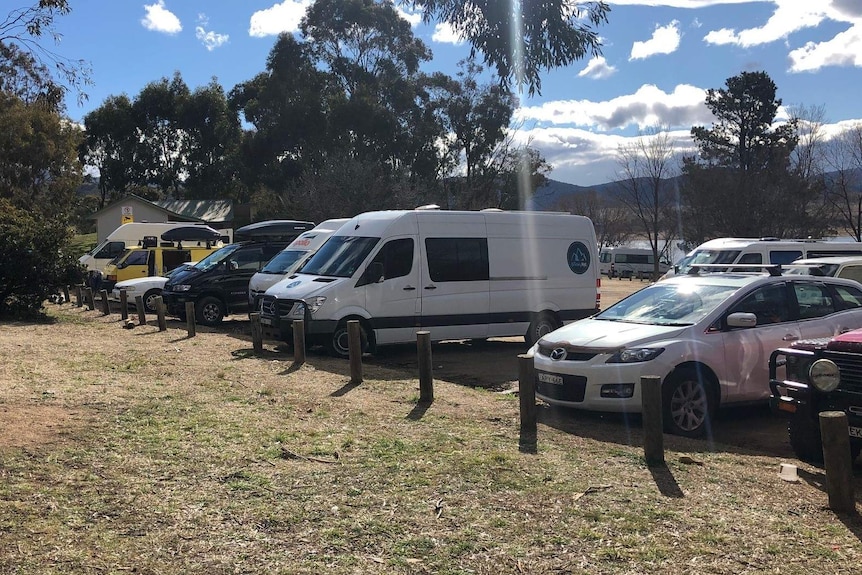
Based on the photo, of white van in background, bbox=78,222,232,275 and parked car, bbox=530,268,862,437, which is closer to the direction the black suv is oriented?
the parked car

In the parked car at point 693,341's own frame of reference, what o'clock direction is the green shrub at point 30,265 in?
The green shrub is roughly at 2 o'clock from the parked car.

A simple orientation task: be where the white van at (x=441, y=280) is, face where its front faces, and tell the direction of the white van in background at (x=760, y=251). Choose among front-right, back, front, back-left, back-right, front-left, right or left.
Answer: back

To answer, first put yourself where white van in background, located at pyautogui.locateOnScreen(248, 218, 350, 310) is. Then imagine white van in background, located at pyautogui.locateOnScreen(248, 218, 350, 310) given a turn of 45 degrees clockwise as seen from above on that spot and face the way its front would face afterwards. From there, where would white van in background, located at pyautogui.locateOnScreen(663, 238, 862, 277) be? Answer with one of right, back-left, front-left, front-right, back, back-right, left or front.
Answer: back

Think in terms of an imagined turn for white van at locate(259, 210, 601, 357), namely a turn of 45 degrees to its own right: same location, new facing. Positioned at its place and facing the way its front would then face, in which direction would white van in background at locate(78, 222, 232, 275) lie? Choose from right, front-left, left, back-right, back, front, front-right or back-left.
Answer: front-right

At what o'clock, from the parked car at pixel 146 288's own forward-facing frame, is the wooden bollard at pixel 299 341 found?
The wooden bollard is roughly at 10 o'clock from the parked car.

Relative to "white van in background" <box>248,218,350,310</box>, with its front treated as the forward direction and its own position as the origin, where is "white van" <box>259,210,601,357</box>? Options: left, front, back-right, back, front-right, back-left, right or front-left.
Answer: left

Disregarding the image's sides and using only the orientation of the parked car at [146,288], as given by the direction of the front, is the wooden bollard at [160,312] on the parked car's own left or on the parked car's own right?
on the parked car's own left

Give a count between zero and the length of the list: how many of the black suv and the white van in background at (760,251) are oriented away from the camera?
0

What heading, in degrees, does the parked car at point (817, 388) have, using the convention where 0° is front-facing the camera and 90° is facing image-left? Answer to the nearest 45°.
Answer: approximately 45°

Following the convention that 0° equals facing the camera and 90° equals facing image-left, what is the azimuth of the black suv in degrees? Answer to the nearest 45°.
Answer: approximately 45°

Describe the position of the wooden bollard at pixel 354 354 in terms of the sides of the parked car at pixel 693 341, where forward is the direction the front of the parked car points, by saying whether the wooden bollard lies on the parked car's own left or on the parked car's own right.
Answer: on the parked car's own right

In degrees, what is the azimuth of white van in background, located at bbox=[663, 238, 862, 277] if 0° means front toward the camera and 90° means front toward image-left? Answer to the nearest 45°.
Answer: approximately 45°

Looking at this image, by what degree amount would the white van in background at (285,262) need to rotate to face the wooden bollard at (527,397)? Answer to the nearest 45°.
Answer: approximately 45° to its left

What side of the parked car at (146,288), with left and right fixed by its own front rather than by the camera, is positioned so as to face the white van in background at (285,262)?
left
